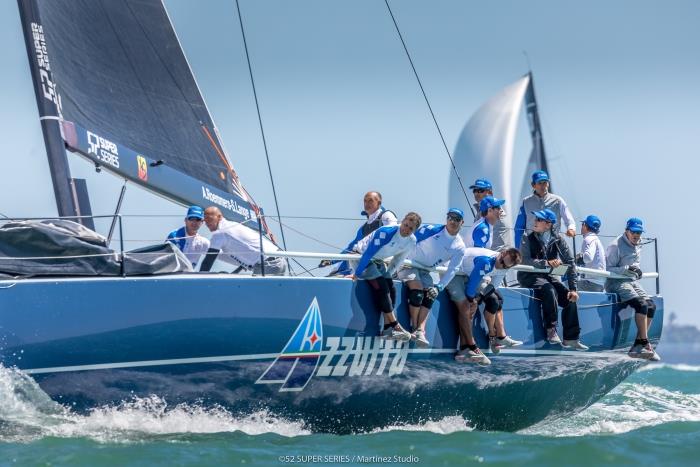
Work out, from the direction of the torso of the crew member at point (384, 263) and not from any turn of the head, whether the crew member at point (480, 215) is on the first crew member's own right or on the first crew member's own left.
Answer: on the first crew member's own left

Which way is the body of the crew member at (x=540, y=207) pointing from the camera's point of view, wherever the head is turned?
toward the camera

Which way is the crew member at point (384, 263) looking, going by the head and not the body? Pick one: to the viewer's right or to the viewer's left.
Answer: to the viewer's left

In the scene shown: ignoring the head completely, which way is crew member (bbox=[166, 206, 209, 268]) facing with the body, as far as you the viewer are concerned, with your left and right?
facing the viewer and to the right of the viewer

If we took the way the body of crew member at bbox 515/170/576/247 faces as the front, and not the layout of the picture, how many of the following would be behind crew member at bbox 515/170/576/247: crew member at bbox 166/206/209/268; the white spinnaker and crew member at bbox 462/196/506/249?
1

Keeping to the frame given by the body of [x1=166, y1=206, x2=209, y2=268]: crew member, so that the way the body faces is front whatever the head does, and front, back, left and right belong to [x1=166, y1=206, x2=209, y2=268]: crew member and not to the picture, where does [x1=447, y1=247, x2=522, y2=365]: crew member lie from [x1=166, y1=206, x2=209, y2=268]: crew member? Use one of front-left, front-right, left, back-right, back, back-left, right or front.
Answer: front-left

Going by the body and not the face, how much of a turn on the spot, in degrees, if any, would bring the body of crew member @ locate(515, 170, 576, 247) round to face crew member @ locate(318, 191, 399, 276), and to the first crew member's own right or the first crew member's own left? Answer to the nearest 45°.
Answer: approximately 45° to the first crew member's own right

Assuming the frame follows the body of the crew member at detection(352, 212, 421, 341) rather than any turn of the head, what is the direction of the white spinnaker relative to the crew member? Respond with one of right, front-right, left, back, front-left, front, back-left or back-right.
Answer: back-left

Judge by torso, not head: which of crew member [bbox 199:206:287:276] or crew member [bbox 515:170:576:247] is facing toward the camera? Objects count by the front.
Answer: crew member [bbox 515:170:576:247]
